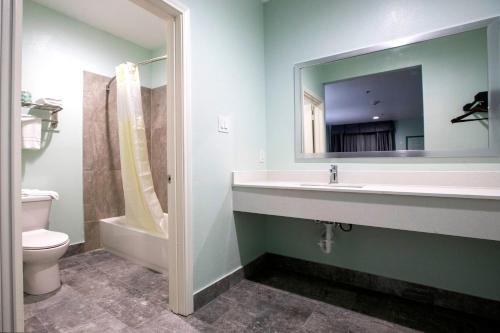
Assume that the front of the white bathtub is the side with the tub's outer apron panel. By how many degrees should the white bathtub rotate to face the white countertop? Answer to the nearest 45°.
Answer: approximately 90° to its left

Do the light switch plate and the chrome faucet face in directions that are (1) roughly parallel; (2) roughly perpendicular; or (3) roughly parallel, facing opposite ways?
roughly perpendicular

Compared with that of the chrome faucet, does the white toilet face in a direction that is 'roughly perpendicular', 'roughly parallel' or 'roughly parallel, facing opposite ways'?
roughly perpendicular

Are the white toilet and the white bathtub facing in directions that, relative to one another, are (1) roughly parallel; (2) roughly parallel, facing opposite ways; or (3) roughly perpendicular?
roughly perpendicular

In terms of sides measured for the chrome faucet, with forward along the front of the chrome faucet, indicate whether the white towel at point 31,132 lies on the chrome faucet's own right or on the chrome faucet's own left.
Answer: on the chrome faucet's own right

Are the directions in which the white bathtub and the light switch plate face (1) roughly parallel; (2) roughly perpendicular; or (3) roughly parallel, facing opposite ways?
roughly perpendicular

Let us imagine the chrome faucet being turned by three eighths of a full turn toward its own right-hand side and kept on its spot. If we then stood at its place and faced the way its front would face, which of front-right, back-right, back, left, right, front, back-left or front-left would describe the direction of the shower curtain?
front-left

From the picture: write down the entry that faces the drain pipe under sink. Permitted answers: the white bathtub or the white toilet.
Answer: the white toilet

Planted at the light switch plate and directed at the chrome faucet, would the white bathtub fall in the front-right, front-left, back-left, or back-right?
back-left
